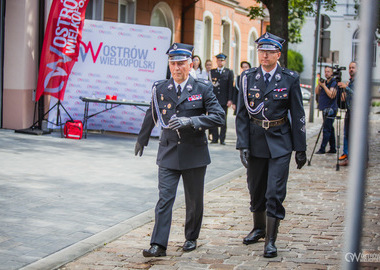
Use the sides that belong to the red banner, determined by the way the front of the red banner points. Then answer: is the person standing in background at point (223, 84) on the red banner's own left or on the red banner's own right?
on the red banner's own left

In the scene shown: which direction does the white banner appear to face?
toward the camera

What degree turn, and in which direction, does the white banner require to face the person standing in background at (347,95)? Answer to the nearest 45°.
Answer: approximately 45° to its left

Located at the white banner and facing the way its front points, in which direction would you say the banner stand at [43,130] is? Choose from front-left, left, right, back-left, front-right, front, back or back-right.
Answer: right

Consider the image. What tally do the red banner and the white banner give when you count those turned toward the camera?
2

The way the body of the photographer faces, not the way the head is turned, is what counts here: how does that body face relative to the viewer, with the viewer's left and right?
facing the viewer and to the left of the viewer

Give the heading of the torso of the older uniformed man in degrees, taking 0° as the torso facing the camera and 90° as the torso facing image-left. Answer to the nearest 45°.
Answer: approximately 45°

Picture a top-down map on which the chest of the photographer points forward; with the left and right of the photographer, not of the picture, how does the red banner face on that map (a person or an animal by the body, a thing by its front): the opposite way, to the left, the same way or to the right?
to the left
